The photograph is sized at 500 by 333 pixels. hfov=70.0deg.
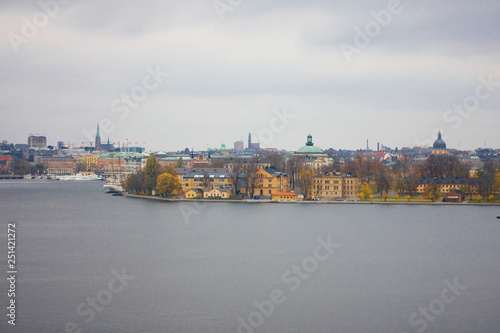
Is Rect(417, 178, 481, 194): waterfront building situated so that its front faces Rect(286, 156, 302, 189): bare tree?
no

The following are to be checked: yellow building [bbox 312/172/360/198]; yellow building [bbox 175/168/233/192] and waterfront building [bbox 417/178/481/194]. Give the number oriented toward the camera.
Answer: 3

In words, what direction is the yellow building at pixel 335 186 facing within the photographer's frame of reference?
facing the viewer

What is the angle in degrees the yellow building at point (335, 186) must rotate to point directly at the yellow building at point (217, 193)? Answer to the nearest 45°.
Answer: approximately 90° to its right

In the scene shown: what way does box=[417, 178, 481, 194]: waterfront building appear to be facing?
toward the camera

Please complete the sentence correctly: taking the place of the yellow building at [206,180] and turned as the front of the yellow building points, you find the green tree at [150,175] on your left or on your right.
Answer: on your right

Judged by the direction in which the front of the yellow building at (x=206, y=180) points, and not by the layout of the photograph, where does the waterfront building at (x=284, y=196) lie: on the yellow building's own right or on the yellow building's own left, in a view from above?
on the yellow building's own left

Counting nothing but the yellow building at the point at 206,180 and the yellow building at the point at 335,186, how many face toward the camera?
2

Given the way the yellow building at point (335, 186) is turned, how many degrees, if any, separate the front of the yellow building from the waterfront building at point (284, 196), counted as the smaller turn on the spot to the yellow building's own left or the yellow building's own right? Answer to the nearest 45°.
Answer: approximately 45° to the yellow building's own right

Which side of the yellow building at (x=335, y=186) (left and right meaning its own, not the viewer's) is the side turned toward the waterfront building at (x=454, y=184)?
left

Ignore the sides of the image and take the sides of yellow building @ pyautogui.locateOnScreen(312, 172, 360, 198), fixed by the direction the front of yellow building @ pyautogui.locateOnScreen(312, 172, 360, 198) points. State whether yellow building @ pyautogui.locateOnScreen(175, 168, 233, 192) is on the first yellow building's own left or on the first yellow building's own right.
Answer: on the first yellow building's own right

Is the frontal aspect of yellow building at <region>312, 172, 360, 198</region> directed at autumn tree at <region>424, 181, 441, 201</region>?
no
